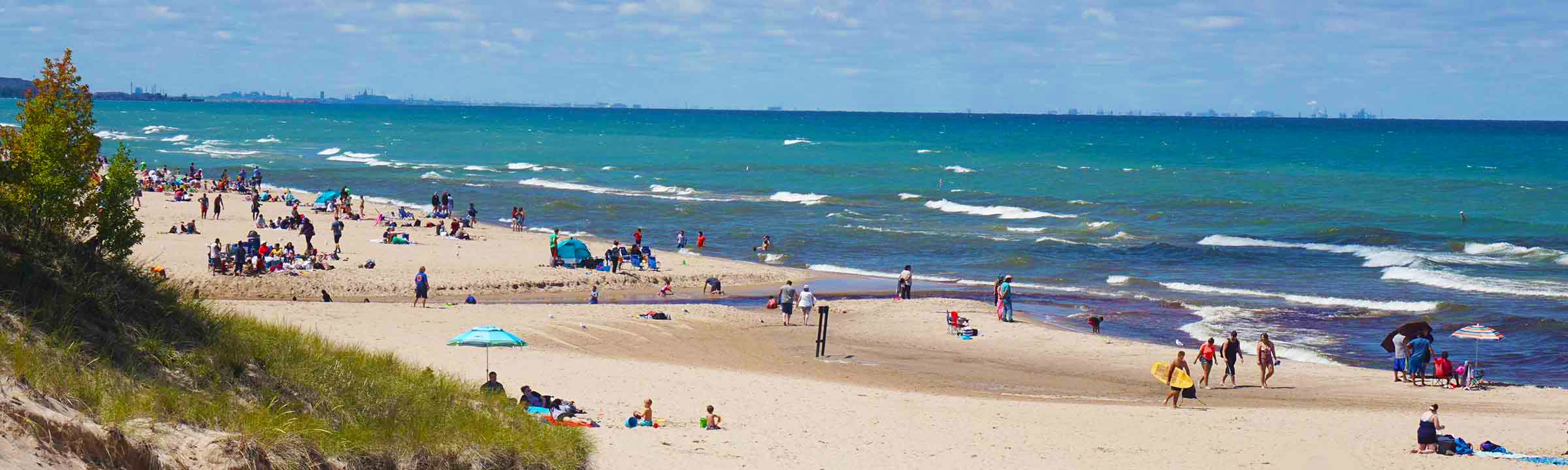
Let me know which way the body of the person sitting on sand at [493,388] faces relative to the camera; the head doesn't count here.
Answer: away from the camera

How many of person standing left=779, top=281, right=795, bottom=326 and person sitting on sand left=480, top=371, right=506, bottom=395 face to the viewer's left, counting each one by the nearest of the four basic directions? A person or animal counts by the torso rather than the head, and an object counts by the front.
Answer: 0

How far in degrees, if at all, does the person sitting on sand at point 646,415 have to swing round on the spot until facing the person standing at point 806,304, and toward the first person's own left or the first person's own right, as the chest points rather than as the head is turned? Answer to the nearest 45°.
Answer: approximately 90° to the first person's own right

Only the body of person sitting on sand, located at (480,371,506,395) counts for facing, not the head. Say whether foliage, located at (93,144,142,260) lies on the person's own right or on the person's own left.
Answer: on the person's own left

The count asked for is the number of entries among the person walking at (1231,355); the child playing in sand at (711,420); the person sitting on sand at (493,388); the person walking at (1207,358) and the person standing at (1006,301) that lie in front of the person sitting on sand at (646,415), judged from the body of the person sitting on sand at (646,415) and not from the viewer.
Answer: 1
